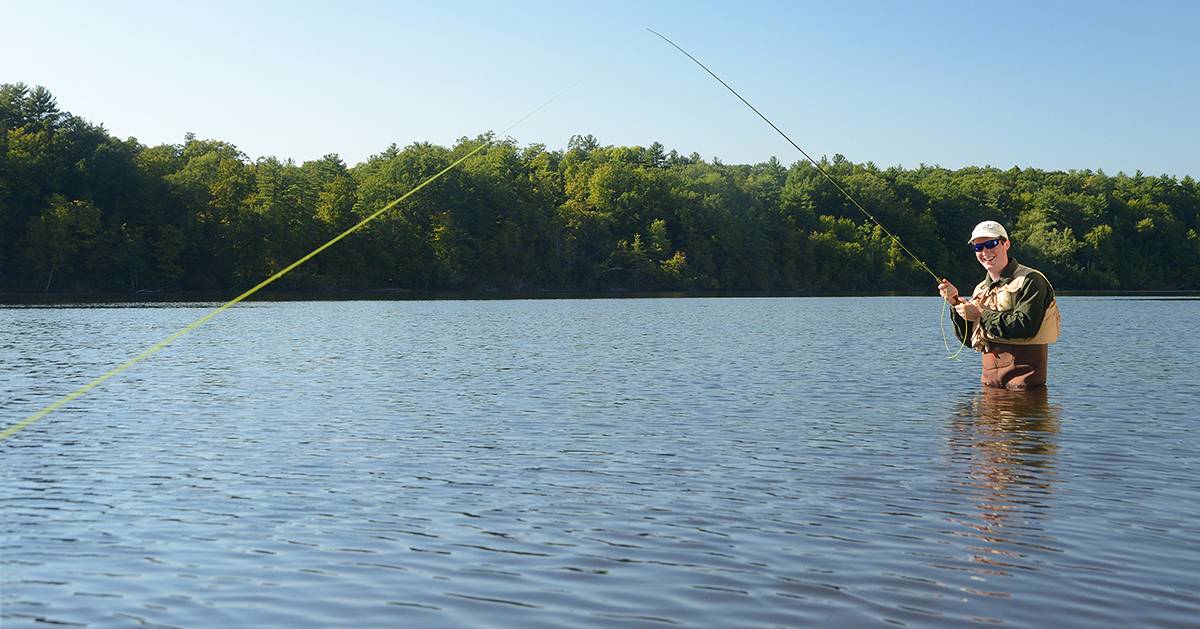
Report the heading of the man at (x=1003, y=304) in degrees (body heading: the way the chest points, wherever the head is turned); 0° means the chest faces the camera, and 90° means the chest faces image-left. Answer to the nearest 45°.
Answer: approximately 45°
